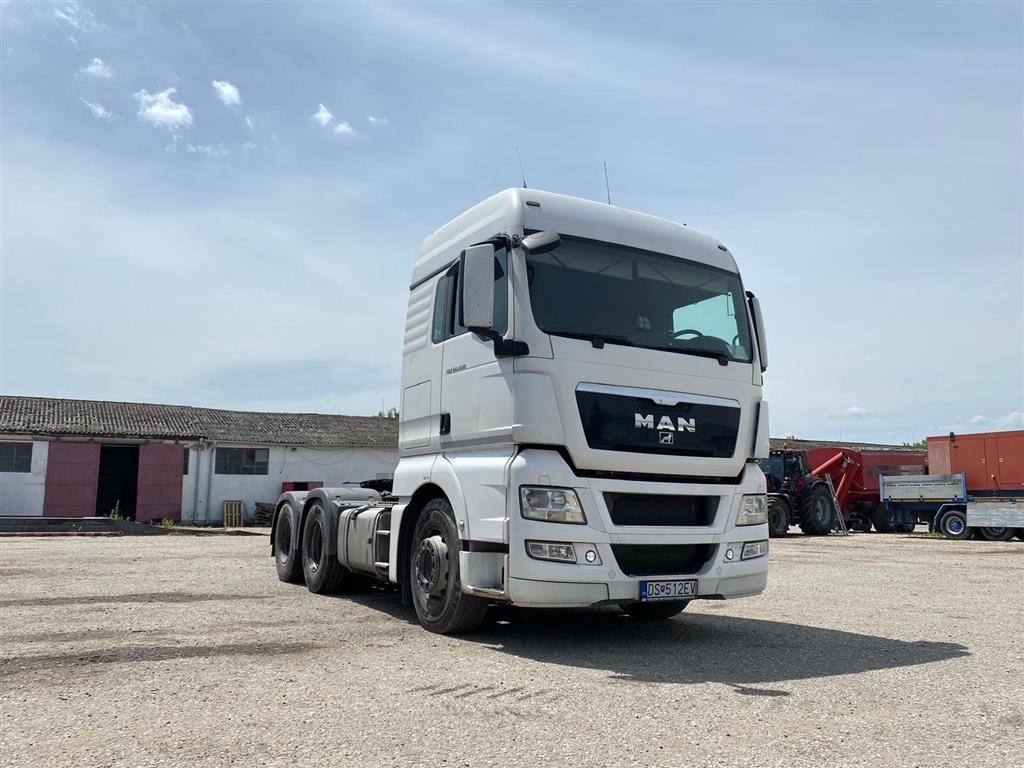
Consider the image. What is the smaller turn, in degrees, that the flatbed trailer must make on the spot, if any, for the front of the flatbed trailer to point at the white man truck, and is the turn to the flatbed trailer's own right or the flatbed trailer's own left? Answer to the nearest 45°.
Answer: approximately 90° to the flatbed trailer's own left

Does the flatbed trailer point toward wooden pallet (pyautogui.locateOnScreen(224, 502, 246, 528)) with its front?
yes

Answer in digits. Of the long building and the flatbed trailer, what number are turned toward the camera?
1

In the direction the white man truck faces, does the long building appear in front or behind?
behind

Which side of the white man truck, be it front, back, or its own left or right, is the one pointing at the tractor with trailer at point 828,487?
left

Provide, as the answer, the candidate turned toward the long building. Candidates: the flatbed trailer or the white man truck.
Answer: the flatbed trailer

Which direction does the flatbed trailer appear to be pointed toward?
to the viewer's left
